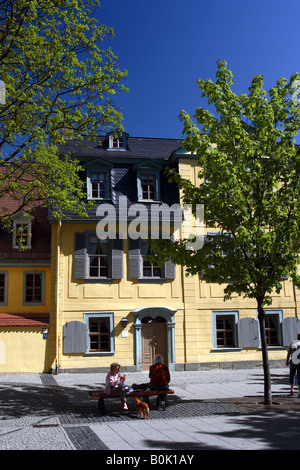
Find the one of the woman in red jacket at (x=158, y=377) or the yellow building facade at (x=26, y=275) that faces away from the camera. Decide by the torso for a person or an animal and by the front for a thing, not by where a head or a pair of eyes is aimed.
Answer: the woman in red jacket

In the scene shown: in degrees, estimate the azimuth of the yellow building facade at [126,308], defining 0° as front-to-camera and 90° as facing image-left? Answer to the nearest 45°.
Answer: approximately 0°

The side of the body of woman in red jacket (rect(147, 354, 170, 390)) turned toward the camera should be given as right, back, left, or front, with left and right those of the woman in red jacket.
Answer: back

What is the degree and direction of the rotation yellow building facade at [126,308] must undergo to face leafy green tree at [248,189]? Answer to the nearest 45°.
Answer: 0° — it already faces it

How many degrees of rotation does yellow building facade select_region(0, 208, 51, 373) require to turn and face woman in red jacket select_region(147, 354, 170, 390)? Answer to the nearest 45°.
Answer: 0° — it already faces them

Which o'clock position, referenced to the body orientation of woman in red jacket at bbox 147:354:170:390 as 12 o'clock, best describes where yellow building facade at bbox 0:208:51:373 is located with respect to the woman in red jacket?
The yellow building facade is roughly at 11 o'clock from the woman in red jacket.
